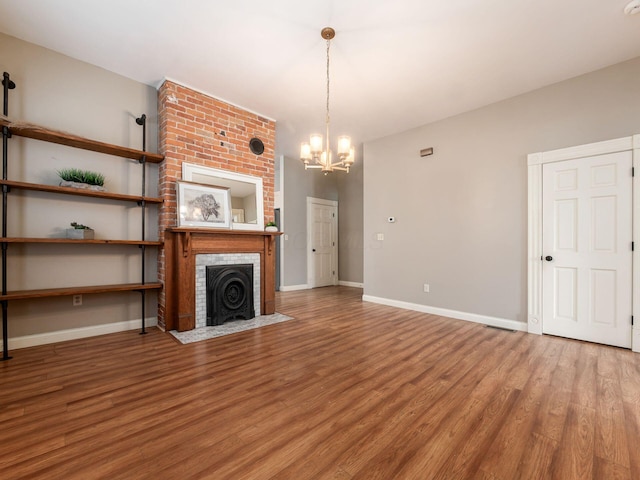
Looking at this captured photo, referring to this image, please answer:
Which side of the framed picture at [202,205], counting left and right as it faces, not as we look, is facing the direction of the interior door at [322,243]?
left

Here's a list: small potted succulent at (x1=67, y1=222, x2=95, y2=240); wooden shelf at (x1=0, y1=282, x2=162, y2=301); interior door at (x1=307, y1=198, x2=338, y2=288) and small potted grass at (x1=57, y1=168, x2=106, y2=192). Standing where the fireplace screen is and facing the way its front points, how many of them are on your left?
1

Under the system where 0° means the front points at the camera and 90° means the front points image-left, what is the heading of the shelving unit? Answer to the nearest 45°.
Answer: approximately 315°

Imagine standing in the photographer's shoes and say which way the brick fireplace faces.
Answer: facing the viewer and to the right of the viewer

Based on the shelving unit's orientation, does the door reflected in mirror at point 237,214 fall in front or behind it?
in front

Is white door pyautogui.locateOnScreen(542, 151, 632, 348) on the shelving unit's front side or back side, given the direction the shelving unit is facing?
on the front side

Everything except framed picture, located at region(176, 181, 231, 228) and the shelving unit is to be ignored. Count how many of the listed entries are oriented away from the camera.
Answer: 0

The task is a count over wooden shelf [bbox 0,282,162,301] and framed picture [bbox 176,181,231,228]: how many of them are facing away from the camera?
0

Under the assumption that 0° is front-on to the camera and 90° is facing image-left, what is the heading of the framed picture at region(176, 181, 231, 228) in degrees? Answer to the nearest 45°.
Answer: approximately 315°
